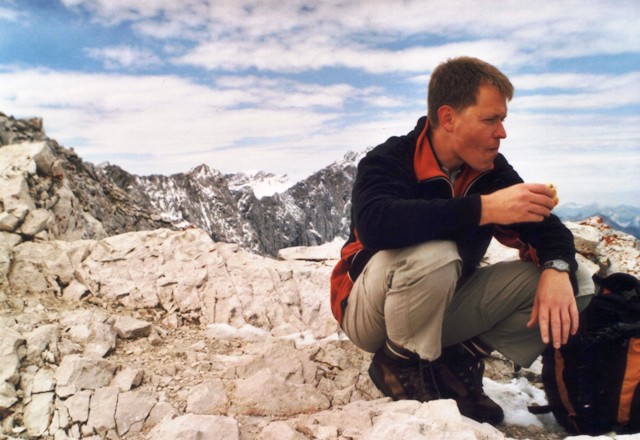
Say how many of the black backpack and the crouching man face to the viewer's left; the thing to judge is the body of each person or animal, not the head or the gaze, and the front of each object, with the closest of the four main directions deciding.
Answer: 0

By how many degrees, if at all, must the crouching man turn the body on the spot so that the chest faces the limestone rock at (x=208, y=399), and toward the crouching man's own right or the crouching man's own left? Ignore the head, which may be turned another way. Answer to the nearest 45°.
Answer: approximately 135° to the crouching man's own right

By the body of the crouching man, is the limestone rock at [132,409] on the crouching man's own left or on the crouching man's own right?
on the crouching man's own right

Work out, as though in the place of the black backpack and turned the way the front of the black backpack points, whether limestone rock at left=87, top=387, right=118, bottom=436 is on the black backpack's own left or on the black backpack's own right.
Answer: on the black backpack's own right

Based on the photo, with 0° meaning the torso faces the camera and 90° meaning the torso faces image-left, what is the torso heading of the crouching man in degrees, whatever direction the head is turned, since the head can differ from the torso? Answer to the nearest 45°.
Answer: approximately 315°

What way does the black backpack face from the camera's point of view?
toward the camera

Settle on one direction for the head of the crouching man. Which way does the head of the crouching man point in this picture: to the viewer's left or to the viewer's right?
to the viewer's right
